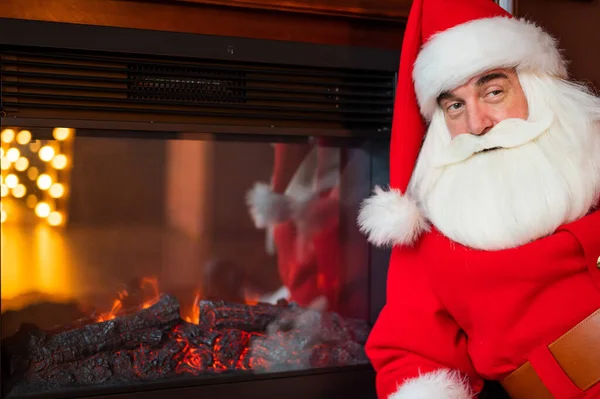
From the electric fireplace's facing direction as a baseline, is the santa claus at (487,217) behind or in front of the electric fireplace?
in front

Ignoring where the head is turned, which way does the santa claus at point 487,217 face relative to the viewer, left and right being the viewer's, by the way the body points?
facing the viewer

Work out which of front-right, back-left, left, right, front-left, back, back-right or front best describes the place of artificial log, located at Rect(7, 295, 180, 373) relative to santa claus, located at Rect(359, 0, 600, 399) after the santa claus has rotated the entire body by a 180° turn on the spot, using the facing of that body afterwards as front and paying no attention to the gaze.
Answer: left

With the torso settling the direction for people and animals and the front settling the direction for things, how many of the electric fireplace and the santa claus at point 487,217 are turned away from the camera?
0

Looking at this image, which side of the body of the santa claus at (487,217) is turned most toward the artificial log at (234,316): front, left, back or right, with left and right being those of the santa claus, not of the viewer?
right

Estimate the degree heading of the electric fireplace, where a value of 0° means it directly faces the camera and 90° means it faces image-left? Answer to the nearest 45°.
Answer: approximately 315°

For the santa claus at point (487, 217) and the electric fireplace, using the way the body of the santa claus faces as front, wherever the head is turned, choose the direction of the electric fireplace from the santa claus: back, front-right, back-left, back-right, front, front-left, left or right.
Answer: right
